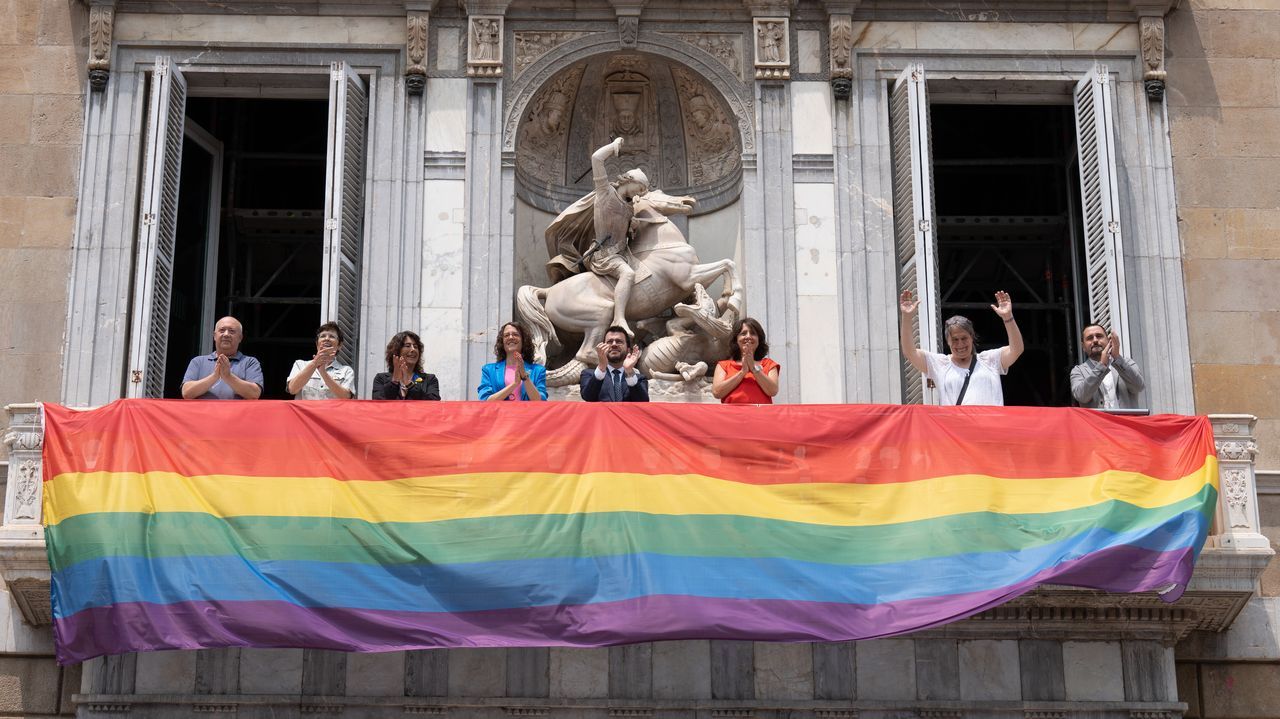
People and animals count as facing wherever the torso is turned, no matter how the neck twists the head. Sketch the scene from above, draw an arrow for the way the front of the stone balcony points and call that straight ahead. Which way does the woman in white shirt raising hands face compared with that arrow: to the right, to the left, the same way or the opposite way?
the same way

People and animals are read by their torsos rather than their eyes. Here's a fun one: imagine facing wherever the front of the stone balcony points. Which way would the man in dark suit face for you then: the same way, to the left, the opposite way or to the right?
the same way

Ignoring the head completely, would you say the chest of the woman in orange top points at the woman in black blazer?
no

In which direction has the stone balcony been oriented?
toward the camera

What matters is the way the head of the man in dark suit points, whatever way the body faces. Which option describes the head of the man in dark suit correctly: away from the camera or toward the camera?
toward the camera

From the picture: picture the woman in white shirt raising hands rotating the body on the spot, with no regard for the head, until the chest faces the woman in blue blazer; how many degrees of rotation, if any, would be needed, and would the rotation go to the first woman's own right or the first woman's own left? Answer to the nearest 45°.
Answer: approximately 90° to the first woman's own right

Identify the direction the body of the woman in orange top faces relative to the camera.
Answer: toward the camera

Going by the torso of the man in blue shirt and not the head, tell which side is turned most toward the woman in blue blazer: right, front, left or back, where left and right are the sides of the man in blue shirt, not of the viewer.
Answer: left

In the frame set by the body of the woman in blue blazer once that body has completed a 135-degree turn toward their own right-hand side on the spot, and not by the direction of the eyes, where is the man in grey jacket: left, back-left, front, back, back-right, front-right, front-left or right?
back-right

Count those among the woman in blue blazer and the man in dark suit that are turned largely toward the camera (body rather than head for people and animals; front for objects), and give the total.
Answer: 2

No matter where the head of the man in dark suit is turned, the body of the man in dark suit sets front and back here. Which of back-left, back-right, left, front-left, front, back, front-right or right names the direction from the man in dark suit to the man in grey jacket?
left

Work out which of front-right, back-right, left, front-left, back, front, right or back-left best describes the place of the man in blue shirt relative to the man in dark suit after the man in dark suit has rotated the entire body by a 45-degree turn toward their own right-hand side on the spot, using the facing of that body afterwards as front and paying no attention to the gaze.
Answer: front-right

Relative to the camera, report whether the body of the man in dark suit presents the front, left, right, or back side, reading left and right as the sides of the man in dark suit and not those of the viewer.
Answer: front
